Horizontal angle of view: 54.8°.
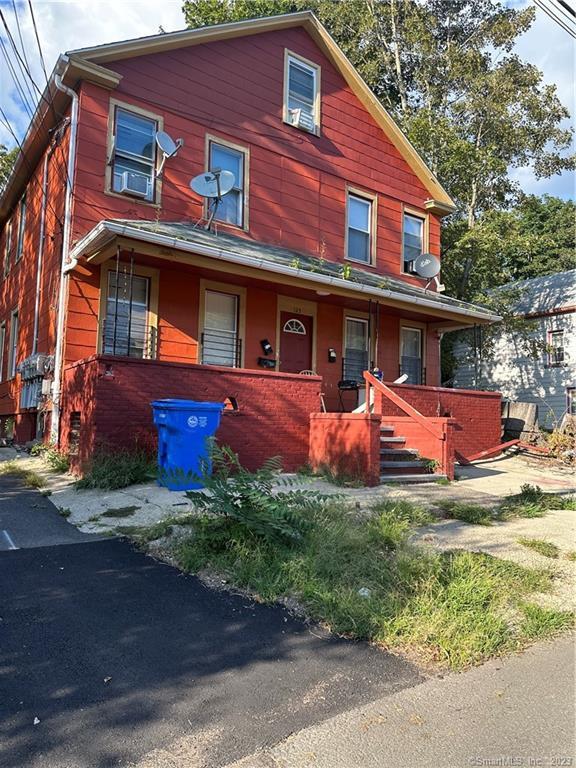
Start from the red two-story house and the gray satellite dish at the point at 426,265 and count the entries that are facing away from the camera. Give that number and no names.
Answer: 0

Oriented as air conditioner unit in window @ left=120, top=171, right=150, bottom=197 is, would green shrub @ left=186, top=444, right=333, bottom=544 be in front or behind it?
in front

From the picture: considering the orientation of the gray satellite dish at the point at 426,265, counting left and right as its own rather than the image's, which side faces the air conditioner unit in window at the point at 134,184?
right

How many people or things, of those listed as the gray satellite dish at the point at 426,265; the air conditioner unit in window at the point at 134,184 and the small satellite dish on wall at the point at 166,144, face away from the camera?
0

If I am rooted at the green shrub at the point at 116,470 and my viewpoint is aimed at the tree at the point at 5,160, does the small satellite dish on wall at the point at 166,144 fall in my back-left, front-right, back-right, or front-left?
front-right

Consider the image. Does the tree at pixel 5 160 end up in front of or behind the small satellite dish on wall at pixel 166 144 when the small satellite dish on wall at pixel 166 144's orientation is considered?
behind

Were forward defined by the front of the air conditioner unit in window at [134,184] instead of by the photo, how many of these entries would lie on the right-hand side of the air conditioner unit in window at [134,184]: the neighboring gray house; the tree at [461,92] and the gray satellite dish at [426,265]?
0

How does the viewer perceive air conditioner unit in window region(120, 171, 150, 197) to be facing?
facing the viewer and to the right of the viewer

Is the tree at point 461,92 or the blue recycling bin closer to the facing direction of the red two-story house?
the blue recycling bin

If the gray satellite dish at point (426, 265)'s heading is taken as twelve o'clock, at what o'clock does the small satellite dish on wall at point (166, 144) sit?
The small satellite dish on wall is roughly at 3 o'clock from the gray satellite dish.

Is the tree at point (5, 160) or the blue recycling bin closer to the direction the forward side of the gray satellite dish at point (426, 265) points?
the blue recycling bin

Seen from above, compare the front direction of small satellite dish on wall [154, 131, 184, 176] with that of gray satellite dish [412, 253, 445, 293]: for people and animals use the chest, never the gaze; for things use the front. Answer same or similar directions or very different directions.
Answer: same or similar directions
